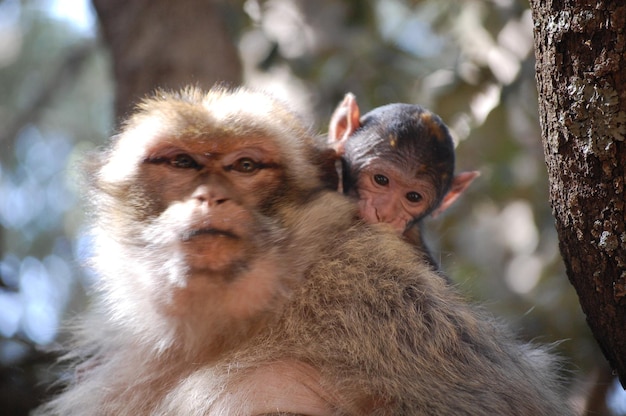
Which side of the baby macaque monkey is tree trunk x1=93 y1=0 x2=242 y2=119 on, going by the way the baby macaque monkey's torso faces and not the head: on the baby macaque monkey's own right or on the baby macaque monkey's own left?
on the baby macaque monkey's own right

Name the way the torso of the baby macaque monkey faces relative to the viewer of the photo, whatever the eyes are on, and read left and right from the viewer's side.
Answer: facing the viewer
